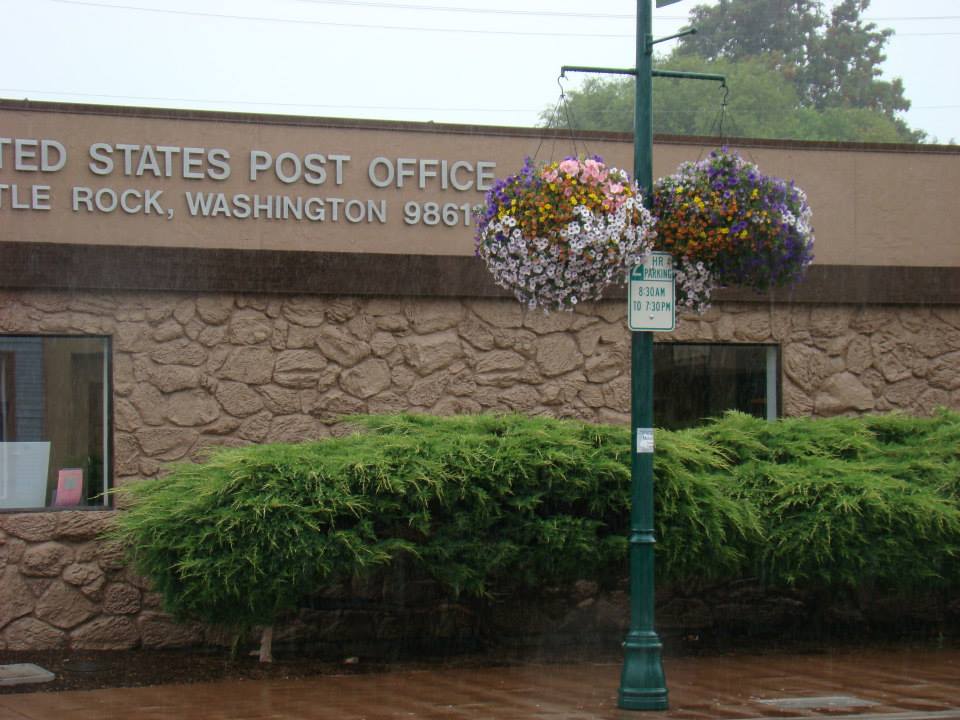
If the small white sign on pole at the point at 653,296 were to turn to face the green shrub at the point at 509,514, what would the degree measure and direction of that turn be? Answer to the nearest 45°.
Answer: approximately 135° to its right

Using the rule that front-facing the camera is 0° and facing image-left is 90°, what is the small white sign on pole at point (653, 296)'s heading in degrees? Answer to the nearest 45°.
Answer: approximately 0°

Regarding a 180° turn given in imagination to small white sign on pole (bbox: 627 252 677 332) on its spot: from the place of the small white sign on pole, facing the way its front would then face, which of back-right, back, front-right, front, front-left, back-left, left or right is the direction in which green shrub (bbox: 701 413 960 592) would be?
front-right

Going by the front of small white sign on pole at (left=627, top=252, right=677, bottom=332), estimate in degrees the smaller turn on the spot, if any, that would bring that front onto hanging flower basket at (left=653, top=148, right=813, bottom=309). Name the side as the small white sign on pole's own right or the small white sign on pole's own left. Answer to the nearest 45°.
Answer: approximately 135° to the small white sign on pole's own left

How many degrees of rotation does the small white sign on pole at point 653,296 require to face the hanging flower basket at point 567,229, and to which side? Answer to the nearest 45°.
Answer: approximately 90° to its right
